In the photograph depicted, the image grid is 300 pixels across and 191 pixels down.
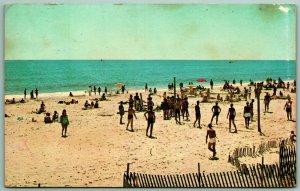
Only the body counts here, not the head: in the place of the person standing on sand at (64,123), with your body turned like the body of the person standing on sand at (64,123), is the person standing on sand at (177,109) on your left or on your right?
on your right

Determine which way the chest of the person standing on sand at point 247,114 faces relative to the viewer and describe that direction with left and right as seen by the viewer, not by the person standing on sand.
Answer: facing away from the viewer

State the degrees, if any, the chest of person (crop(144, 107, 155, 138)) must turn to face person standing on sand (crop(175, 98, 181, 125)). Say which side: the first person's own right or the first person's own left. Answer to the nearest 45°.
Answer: approximately 90° to the first person's own right

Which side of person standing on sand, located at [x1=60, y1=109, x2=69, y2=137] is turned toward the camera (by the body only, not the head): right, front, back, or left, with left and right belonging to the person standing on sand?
back

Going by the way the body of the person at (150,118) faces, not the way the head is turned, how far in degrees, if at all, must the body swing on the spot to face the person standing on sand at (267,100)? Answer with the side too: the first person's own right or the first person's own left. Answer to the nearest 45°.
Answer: approximately 90° to the first person's own right

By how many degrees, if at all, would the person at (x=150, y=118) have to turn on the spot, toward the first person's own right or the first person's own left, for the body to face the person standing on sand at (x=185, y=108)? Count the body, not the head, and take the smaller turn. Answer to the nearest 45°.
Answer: approximately 90° to the first person's own right

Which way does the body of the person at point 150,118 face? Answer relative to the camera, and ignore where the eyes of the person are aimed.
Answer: away from the camera
